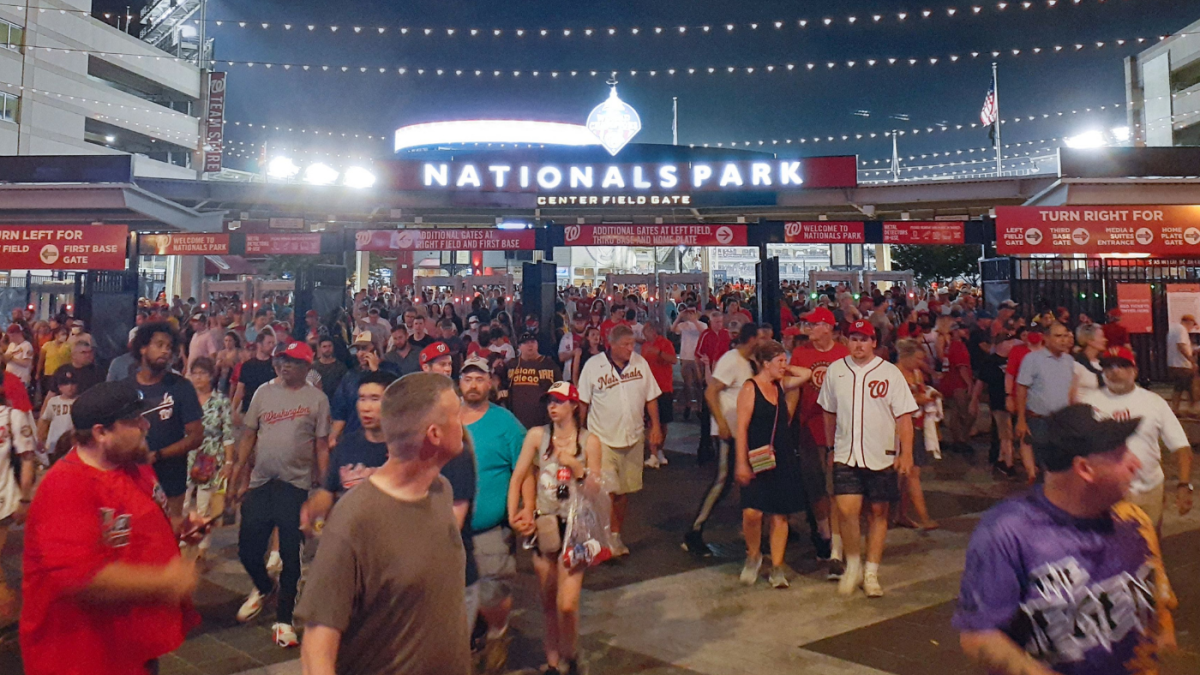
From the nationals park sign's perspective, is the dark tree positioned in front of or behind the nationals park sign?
behind

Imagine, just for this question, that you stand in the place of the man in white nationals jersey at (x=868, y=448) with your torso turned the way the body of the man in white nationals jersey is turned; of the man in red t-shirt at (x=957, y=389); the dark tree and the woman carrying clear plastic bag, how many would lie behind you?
2

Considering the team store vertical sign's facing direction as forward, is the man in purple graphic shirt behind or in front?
in front

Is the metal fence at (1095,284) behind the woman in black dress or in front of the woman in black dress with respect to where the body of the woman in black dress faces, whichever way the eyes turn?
behind

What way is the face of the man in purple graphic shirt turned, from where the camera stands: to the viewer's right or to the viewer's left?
to the viewer's right

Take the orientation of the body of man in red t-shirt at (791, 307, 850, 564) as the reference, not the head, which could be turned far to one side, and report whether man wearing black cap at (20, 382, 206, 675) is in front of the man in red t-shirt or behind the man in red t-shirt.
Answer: in front

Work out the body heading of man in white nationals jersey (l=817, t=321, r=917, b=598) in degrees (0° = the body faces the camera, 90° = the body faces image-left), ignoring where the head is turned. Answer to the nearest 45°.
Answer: approximately 0°

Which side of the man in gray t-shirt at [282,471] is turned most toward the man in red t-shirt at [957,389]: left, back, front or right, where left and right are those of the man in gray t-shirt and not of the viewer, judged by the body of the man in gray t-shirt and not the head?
left
